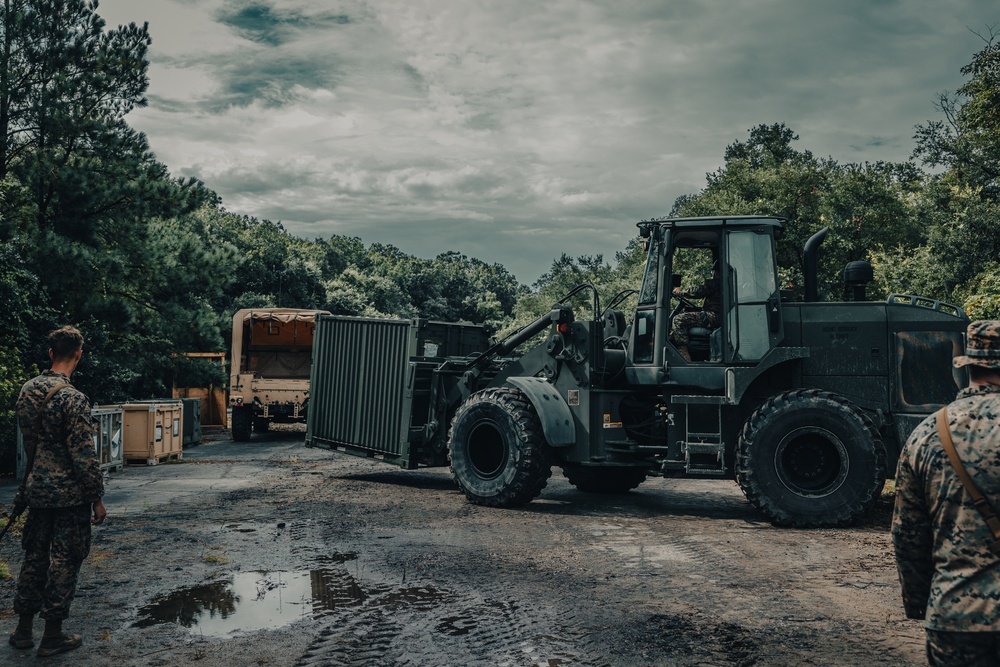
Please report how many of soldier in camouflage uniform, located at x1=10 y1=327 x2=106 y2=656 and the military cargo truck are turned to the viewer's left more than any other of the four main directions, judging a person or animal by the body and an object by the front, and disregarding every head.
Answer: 0

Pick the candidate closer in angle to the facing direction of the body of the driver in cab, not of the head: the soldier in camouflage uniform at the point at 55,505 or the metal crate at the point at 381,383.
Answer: the metal crate

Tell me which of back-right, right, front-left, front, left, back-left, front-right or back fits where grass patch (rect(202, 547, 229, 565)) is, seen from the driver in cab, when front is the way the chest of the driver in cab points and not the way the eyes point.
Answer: front-left

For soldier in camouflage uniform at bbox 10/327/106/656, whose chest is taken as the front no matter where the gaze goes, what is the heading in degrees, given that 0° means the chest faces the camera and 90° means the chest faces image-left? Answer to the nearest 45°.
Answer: approximately 225°

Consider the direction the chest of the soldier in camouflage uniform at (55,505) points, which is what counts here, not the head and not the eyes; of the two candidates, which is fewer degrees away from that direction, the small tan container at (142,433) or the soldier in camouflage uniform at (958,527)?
the small tan container

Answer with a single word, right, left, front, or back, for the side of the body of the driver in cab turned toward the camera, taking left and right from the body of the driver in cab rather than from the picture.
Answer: left

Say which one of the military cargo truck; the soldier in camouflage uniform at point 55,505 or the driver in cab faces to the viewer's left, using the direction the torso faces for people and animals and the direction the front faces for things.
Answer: the driver in cab

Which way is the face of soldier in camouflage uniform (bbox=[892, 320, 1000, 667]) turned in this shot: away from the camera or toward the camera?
away from the camera
